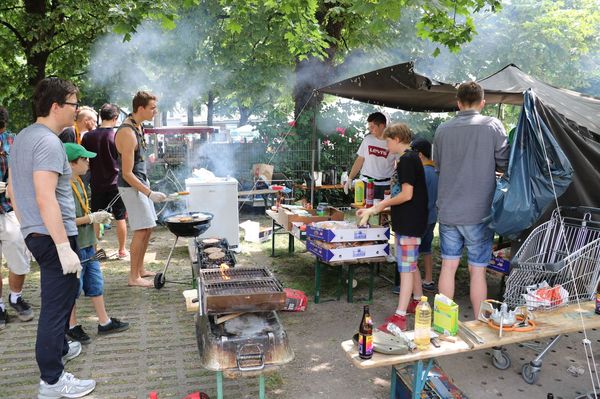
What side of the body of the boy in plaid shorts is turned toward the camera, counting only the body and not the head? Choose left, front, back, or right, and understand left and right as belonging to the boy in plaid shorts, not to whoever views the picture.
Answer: left

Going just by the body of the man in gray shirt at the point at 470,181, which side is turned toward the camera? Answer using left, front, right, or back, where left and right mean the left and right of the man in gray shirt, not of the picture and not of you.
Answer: back

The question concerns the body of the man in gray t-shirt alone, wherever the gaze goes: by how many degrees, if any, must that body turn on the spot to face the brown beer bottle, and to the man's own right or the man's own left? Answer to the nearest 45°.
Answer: approximately 45° to the man's own right

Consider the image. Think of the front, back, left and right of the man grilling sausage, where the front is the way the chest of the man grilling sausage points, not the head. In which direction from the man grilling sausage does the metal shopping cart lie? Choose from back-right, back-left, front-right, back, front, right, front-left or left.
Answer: front-right

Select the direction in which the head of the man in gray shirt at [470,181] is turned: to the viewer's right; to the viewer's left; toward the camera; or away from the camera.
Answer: away from the camera

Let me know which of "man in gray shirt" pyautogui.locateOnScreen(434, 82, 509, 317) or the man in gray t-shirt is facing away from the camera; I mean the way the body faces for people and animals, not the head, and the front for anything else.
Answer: the man in gray shirt

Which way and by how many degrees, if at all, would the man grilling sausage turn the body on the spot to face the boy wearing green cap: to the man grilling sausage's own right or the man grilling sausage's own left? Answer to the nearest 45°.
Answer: approximately 90° to the man grilling sausage's own right

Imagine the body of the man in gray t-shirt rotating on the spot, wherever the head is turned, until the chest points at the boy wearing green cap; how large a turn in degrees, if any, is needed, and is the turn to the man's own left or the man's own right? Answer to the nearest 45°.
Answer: approximately 90° to the man's own left

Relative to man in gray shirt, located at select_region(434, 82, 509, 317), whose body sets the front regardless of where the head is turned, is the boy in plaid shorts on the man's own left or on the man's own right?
on the man's own left

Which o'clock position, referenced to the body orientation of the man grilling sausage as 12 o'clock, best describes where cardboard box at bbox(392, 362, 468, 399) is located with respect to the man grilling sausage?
The cardboard box is roughly at 2 o'clock from the man grilling sausage.

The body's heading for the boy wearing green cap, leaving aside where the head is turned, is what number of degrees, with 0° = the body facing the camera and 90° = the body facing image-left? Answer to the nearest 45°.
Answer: approximately 270°

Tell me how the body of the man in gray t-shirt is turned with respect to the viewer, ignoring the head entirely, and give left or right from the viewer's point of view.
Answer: facing to the right of the viewer

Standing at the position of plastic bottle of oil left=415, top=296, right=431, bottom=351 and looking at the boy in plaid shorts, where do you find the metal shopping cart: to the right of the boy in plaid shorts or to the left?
right

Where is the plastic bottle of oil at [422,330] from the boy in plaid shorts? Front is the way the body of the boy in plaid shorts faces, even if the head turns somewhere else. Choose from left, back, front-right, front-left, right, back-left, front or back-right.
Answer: left

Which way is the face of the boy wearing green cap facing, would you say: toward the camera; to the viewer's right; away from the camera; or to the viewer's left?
to the viewer's right

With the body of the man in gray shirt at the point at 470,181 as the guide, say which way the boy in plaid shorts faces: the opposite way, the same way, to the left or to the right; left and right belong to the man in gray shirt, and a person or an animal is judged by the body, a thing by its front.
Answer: to the left
